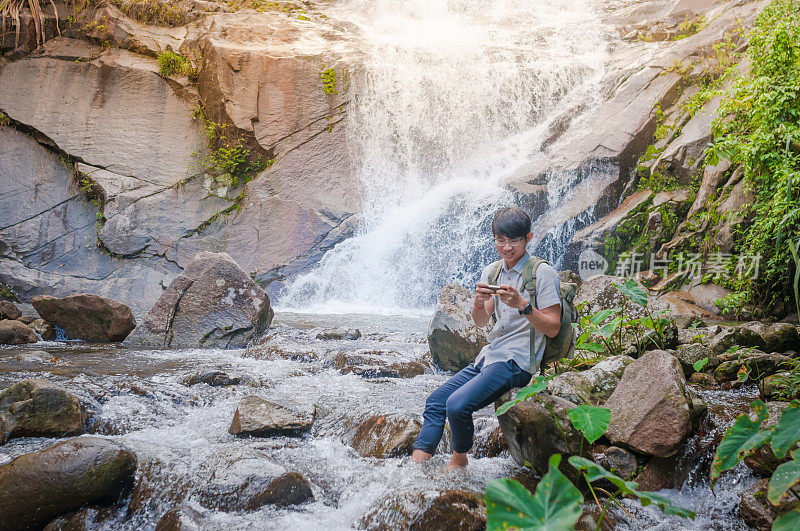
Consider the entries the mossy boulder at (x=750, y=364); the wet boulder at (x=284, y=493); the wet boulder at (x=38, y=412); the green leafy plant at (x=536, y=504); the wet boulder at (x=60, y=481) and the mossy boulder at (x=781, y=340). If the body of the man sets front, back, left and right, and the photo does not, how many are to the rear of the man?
2

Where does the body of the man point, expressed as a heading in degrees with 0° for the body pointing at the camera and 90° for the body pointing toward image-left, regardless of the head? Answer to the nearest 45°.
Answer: approximately 45°

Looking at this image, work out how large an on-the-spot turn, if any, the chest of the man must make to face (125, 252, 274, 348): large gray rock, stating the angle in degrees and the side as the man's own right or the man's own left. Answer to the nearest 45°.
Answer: approximately 90° to the man's own right

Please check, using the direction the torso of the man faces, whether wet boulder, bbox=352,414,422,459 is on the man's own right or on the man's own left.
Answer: on the man's own right

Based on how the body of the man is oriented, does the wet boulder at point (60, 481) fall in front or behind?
in front

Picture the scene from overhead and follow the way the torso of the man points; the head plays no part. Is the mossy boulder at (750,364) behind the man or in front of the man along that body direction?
behind

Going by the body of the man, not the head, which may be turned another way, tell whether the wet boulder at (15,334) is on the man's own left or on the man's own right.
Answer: on the man's own right

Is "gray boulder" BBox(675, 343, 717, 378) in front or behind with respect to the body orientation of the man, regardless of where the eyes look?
behind

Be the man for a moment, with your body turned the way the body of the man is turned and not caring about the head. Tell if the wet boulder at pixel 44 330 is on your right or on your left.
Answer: on your right

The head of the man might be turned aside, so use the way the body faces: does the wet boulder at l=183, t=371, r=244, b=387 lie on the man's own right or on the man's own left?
on the man's own right

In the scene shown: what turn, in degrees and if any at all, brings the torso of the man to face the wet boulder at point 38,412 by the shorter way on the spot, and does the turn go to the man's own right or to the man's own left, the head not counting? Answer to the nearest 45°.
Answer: approximately 45° to the man's own right

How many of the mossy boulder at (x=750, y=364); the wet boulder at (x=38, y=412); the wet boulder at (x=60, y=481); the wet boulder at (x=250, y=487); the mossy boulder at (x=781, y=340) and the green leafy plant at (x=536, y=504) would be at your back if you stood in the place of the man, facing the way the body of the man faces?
2

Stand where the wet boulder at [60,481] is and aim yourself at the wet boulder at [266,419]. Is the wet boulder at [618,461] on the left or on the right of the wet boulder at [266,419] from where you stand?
right
